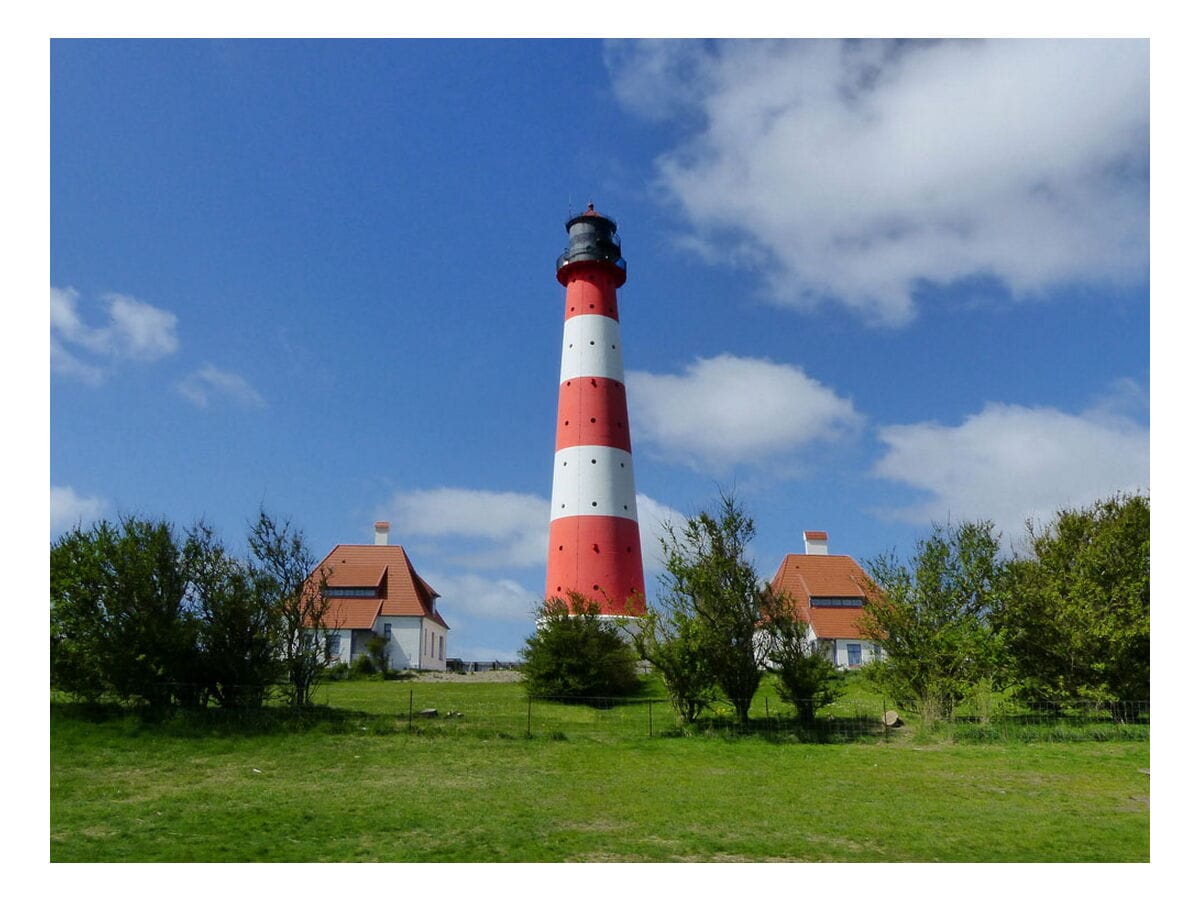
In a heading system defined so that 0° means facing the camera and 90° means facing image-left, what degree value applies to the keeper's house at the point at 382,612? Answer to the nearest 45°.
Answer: approximately 0°

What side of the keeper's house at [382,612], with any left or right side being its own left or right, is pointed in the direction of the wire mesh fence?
front

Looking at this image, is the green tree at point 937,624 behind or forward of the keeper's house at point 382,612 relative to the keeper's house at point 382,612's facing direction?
forward

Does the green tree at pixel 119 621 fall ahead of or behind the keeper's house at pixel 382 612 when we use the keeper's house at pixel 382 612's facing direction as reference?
ahead

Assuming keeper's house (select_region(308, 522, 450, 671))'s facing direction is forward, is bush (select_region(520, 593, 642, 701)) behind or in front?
in front
